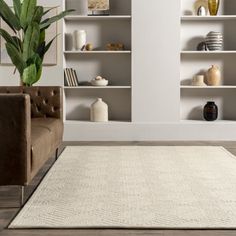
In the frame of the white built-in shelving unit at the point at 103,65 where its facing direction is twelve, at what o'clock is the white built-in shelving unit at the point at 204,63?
the white built-in shelving unit at the point at 204,63 is roughly at 9 o'clock from the white built-in shelving unit at the point at 103,65.

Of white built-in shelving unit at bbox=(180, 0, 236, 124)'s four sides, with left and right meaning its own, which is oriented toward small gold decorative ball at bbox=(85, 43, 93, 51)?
right

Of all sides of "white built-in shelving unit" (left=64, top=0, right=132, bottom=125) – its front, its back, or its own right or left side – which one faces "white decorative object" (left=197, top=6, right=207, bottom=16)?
left

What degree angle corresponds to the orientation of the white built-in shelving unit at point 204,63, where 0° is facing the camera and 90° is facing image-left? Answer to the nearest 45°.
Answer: approximately 0°

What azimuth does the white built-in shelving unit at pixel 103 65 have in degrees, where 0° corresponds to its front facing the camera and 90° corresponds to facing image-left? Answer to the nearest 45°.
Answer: approximately 0°

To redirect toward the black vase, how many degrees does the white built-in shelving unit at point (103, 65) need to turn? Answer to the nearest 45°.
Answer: approximately 90° to its left

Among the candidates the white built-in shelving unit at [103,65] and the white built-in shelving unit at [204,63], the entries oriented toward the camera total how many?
2
